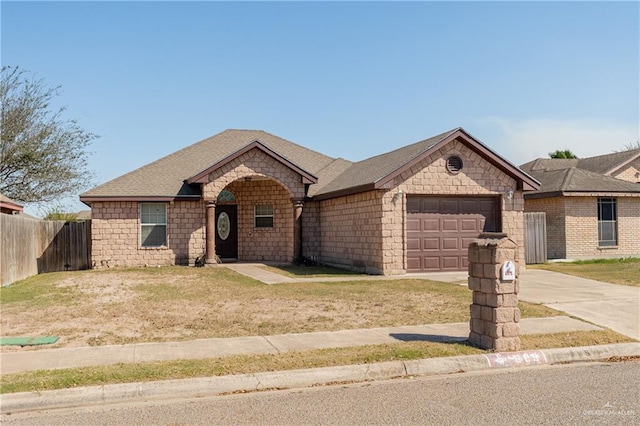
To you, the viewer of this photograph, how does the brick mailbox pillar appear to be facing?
facing the viewer and to the right of the viewer

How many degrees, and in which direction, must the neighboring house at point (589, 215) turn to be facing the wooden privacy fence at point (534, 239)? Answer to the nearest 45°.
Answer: approximately 45° to its right

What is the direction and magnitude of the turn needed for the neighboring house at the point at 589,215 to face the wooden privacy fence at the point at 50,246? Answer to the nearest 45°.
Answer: approximately 45° to its right

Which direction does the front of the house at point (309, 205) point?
toward the camera

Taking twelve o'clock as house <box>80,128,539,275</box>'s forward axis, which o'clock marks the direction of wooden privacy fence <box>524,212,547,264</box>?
The wooden privacy fence is roughly at 9 o'clock from the house.

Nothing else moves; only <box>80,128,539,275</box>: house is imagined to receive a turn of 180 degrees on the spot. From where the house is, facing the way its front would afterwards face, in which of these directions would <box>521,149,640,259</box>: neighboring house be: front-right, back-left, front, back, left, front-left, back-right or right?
right

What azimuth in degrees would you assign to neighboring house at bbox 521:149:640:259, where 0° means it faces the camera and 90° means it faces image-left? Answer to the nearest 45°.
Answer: approximately 0°

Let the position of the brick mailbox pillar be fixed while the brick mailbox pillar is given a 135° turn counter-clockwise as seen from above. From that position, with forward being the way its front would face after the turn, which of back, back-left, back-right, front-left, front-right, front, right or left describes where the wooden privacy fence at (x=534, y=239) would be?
front

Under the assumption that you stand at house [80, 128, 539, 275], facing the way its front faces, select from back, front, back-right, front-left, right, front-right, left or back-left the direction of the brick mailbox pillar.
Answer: front

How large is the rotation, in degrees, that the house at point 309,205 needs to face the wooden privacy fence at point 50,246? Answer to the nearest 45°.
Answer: approximately 90° to its right

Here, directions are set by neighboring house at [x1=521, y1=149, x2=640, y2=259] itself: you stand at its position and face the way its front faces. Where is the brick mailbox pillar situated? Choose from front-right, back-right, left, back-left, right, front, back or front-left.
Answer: front

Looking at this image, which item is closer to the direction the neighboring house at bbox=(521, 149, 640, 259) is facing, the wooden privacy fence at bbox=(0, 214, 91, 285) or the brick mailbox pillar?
the brick mailbox pillar
